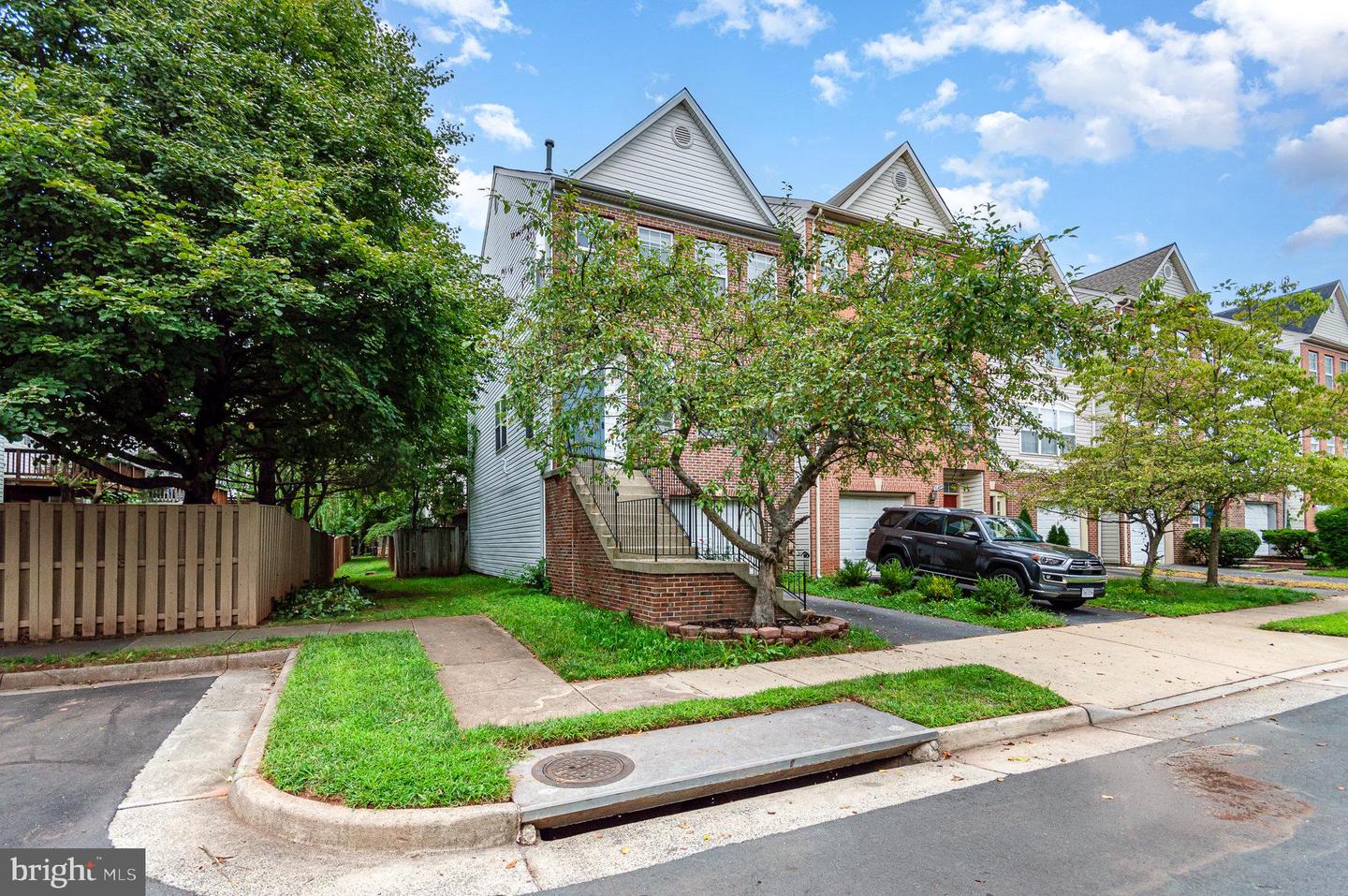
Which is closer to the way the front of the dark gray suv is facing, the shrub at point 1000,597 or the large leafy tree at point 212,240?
the shrub

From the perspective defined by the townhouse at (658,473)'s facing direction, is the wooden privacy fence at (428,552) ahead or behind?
behind

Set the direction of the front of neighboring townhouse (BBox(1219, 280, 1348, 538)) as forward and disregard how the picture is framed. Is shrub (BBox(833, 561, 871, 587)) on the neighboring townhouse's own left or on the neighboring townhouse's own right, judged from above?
on the neighboring townhouse's own right

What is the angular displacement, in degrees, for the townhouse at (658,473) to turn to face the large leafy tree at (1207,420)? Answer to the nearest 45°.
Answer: approximately 45° to its left

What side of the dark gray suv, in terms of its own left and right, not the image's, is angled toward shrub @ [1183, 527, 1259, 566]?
left

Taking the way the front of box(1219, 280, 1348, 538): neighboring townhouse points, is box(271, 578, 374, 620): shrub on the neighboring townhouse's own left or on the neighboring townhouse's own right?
on the neighboring townhouse's own right

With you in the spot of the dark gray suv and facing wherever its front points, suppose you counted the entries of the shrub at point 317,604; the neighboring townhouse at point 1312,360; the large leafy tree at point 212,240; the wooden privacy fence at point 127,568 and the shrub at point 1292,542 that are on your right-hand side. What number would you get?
3

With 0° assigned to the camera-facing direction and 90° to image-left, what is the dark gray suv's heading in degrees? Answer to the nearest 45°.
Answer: approximately 315°
